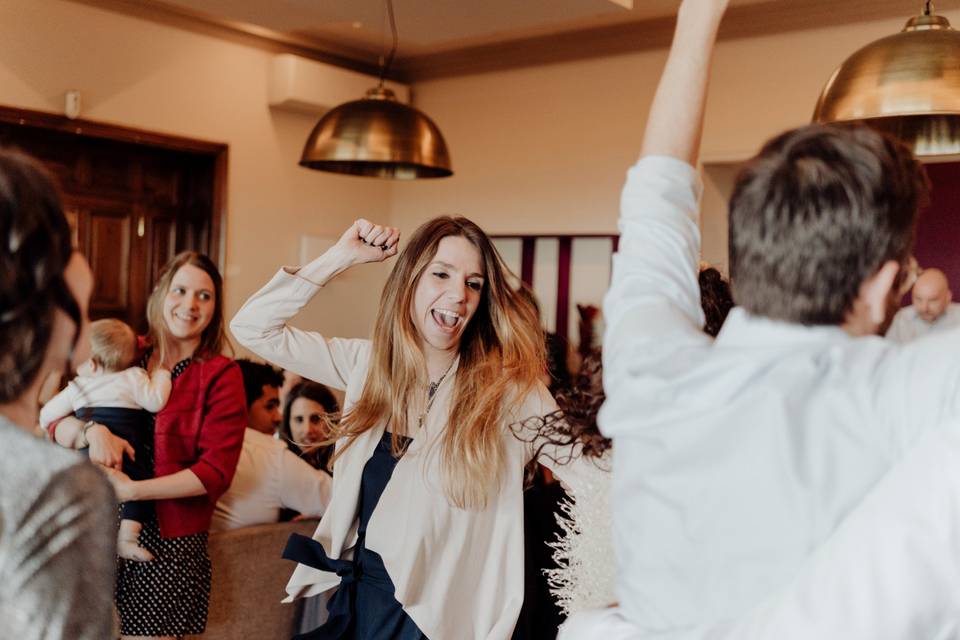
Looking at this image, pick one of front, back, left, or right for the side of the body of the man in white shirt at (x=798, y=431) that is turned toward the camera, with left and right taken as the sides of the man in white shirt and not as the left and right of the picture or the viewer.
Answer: back

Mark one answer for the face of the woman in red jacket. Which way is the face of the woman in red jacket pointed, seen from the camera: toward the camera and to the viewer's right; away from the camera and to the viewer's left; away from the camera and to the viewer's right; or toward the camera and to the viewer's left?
toward the camera and to the viewer's right

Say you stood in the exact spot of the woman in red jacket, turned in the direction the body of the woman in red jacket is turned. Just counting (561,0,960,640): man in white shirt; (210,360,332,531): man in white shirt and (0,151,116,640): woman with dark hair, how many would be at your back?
1

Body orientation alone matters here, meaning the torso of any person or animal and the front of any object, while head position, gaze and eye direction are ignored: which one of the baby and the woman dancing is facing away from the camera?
the baby

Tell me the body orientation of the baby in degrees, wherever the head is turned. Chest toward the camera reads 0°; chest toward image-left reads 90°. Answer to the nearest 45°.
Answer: approximately 180°

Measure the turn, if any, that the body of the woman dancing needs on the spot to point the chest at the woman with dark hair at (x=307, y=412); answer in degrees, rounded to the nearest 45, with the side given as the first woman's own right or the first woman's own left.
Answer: approximately 135° to the first woman's own right

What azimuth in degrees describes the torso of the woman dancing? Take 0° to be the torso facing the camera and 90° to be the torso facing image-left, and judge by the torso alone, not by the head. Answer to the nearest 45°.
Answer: approximately 45°

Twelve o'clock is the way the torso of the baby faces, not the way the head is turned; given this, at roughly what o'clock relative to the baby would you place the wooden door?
The wooden door is roughly at 12 o'clock from the baby.

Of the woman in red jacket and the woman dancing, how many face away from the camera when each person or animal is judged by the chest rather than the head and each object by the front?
0

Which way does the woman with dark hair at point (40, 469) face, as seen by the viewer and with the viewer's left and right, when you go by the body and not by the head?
facing away from the viewer and to the right of the viewer

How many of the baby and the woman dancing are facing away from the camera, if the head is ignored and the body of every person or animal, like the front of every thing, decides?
1

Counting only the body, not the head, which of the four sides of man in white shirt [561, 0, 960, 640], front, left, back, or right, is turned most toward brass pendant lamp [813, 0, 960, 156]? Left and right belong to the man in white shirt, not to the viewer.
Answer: front

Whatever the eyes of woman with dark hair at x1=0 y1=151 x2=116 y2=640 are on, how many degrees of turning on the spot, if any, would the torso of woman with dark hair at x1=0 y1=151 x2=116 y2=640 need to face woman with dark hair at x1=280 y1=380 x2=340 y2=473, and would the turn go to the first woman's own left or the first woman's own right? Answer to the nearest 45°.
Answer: approximately 45° to the first woman's own left

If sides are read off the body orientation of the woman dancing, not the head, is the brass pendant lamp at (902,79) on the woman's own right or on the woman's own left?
on the woman's own left

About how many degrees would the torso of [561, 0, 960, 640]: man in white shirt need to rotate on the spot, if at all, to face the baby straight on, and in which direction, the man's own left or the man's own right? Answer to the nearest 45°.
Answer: approximately 45° to the man's own left

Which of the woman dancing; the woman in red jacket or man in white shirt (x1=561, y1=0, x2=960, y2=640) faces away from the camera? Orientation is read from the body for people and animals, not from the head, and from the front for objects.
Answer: the man in white shirt
